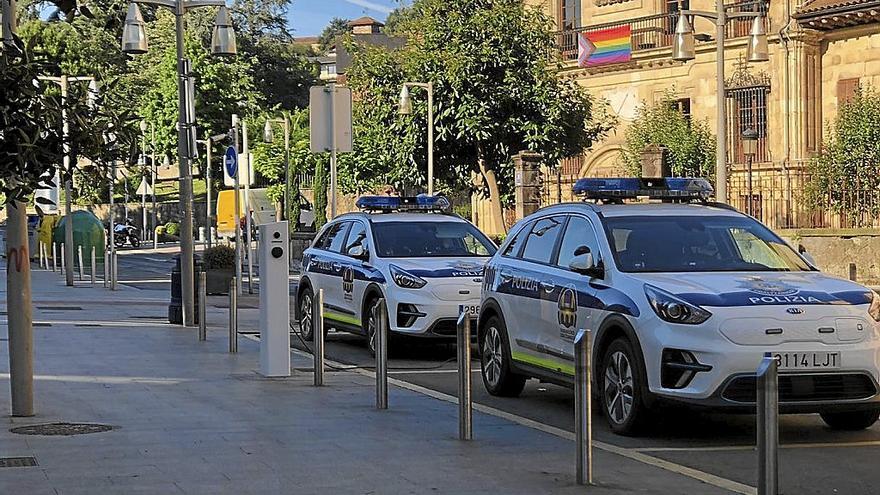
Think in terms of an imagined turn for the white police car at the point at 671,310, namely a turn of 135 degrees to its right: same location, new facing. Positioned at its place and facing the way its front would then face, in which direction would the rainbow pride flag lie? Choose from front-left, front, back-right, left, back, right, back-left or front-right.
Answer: right

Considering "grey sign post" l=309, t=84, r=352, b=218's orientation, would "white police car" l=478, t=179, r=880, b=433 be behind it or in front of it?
behind

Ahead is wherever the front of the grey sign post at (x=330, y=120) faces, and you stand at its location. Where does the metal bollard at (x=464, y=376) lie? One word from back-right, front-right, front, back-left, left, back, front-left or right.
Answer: back

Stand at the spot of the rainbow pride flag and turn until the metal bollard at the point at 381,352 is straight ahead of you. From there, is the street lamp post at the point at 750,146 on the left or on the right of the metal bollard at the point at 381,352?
left

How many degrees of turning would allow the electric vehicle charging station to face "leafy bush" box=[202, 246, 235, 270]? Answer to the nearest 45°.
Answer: approximately 180°

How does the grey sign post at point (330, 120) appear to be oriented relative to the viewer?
away from the camera

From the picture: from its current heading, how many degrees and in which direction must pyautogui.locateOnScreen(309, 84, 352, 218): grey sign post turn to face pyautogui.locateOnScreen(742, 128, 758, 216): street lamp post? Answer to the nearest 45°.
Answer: approximately 45° to its right
